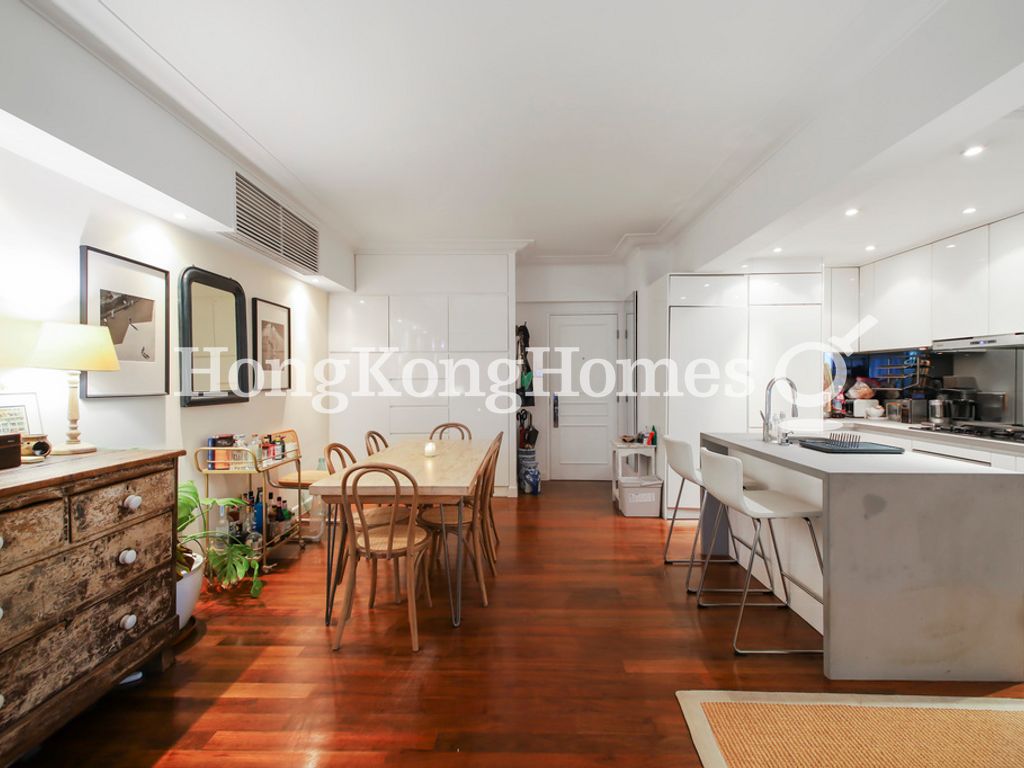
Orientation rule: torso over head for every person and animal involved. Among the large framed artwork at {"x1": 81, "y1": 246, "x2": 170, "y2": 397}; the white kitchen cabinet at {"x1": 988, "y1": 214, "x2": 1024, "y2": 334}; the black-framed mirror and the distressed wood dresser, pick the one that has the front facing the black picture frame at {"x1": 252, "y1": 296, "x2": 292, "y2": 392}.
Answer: the white kitchen cabinet

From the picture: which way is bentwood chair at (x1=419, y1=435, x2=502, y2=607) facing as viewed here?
to the viewer's left

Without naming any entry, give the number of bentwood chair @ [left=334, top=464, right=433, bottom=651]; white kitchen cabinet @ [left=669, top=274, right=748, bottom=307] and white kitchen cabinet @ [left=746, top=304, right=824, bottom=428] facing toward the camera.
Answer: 2

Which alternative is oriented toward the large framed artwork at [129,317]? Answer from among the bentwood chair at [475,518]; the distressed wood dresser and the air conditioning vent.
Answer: the bentwood chair

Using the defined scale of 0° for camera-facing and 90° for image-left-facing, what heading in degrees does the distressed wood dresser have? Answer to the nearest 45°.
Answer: approximately 315°

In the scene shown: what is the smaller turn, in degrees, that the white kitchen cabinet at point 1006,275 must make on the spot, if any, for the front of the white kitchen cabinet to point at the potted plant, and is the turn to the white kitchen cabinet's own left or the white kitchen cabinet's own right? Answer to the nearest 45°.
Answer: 0° — it already faces it

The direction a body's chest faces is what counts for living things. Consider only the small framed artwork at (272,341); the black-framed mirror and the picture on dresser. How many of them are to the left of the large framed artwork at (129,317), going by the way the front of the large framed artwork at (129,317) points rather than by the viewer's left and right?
2

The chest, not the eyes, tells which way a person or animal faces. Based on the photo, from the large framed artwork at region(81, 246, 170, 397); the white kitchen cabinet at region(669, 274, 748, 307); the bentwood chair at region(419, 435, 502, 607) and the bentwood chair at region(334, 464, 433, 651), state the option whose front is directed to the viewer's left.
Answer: the bentwood chair at region(419, 435, 502, 607)

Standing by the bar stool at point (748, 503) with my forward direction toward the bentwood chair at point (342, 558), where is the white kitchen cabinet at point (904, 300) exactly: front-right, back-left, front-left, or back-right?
back-right

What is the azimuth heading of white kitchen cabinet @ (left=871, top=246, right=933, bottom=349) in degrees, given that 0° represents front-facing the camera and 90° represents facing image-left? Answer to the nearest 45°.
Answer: approximately 45°

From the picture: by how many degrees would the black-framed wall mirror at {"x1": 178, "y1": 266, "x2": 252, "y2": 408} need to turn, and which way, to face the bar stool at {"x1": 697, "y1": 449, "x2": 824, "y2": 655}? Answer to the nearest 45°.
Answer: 0° — it already faces it

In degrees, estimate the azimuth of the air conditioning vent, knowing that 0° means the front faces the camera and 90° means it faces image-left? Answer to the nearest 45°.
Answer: approximately 315°

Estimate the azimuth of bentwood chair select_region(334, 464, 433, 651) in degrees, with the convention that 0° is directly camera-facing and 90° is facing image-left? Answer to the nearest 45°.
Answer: approximately 180°

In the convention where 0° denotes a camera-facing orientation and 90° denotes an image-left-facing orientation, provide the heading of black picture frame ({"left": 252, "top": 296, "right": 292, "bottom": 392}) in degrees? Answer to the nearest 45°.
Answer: approximately 315°
